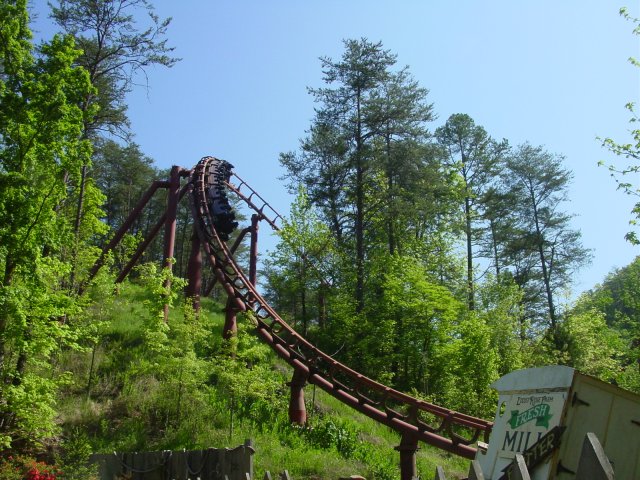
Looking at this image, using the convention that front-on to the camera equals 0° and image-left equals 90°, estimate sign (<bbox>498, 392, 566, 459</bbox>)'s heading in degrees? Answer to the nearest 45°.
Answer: approximately 0°

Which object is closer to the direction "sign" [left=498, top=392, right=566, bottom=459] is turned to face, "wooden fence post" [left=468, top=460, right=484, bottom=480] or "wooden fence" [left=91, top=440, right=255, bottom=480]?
the wooden fence post

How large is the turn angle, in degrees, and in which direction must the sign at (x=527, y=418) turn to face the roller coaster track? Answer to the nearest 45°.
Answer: approximately 135° to its right

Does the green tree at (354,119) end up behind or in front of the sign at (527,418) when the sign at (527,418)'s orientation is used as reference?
behind

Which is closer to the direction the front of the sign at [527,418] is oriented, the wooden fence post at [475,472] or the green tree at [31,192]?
the wooden fence post

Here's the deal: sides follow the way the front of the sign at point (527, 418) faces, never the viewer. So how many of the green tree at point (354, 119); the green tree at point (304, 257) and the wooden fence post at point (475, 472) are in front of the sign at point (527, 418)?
1

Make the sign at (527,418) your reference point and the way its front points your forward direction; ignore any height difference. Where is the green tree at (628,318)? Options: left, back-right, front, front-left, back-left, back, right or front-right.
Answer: back

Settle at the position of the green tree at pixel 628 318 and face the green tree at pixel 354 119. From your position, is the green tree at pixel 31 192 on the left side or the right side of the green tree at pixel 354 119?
left

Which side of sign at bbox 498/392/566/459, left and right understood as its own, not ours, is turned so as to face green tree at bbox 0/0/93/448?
right

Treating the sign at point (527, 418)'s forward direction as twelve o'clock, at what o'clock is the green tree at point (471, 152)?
The green tree is roughly at 6 o'clock from the sign.

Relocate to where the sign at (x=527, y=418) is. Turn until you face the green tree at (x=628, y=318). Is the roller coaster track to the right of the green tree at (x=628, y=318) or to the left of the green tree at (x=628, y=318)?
left
